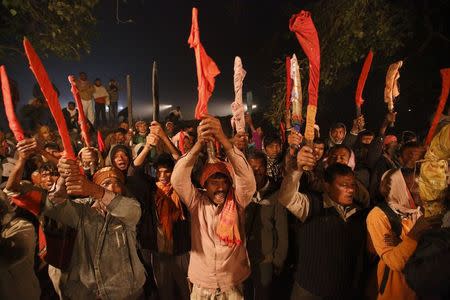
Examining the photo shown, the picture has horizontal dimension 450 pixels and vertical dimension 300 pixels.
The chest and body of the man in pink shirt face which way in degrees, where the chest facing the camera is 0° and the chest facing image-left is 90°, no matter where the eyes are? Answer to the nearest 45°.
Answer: approximately 0°
